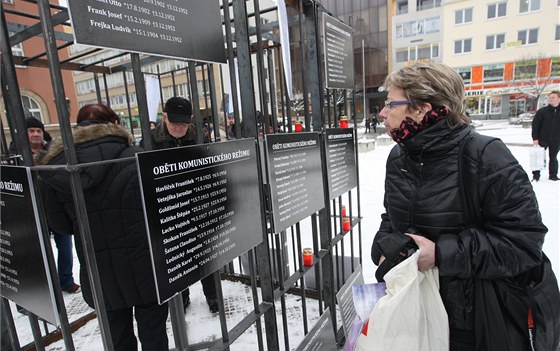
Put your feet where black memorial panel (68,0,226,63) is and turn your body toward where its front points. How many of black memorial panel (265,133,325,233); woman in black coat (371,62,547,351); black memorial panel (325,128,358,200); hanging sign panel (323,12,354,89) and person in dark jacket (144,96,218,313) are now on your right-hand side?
0

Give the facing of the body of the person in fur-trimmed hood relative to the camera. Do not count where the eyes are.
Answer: away from the camera

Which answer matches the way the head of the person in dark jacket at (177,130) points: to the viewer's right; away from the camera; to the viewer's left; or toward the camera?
toward the camera

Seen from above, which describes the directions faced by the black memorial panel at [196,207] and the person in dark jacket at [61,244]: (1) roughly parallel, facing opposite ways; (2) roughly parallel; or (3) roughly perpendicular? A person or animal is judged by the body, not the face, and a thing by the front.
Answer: roughly parallel

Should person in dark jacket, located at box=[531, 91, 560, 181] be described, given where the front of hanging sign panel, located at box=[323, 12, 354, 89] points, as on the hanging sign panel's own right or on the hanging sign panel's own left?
on the hanging sign panel's own left

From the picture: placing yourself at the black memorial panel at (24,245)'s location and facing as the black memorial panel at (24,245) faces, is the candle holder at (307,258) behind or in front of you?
behind

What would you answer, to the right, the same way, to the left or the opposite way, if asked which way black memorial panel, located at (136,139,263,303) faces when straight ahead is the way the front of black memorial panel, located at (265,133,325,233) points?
the same way

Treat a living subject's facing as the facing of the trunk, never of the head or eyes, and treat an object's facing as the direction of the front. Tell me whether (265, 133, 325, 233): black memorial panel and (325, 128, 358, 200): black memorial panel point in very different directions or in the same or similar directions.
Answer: same or similar directions

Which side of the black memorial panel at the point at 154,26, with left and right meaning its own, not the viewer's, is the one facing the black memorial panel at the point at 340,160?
left

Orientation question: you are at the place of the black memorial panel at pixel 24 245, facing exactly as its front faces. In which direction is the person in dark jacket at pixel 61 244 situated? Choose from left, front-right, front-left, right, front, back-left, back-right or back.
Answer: back-right

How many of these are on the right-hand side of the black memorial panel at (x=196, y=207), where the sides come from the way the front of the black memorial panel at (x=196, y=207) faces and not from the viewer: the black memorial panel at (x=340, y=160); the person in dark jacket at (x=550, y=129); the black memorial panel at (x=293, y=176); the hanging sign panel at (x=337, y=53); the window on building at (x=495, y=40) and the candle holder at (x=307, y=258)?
0

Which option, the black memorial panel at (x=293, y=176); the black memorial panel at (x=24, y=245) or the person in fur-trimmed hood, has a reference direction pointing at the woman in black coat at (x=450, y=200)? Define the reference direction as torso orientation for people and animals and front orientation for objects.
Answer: the black memorial panel at (x=293, y=176)

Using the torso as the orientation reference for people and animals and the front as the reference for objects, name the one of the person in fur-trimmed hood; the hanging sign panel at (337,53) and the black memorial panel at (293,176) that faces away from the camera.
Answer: the person in fur-trimmed hood

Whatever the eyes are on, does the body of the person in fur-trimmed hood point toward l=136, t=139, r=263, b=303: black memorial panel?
no

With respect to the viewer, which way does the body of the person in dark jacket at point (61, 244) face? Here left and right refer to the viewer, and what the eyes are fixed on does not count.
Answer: facing the viewer

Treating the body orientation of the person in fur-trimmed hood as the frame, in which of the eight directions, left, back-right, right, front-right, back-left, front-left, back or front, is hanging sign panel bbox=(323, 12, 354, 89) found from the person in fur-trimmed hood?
right

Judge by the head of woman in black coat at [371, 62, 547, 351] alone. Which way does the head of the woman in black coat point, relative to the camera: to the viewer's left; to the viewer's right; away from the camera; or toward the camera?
to the viewer's left

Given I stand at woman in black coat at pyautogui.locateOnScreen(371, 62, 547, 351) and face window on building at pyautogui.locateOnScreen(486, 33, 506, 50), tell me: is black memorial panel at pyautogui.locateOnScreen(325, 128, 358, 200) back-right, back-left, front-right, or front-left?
front-left

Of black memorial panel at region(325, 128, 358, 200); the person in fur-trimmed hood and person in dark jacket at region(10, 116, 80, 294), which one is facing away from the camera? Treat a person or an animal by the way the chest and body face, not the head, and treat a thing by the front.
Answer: the person in fur-trimmed hood
